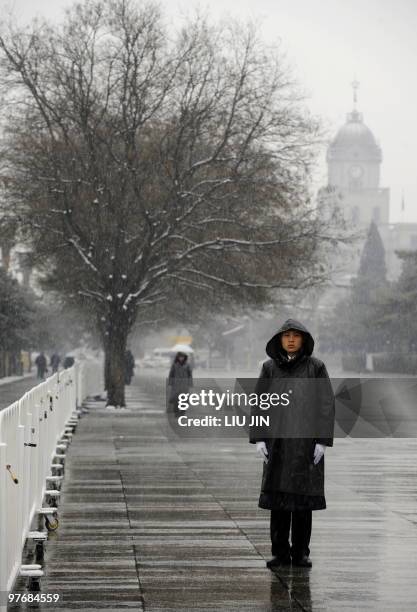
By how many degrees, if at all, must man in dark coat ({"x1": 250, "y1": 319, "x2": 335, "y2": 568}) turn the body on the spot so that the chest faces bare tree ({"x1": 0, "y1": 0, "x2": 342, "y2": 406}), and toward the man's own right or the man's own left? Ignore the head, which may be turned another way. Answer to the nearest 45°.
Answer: approximately 180°

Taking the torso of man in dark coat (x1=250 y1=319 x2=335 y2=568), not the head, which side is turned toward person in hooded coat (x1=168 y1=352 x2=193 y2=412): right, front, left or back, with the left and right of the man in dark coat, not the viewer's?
back

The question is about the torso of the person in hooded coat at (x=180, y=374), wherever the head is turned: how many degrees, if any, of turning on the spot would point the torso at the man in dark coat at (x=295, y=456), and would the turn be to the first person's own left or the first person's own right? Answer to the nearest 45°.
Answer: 0° — they already face them

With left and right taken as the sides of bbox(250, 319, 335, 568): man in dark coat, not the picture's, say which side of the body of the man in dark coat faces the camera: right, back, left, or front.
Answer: front

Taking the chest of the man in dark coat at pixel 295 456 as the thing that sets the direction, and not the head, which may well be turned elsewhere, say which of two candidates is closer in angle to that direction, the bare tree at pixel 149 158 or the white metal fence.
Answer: the white metal fence

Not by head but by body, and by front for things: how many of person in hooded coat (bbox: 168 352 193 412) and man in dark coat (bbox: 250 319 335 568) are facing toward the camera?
2
